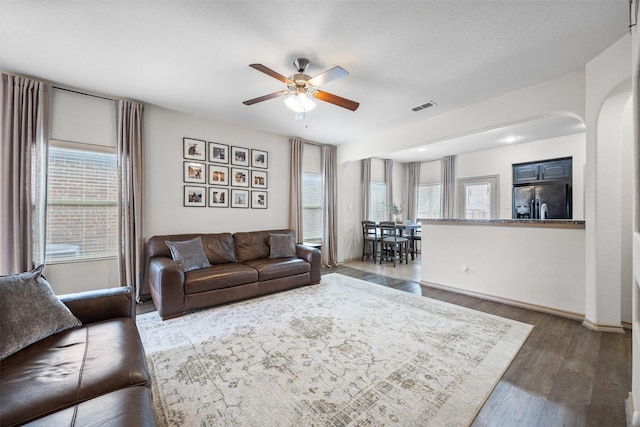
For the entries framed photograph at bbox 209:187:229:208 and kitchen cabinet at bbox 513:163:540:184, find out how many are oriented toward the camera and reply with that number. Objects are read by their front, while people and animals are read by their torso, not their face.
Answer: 2

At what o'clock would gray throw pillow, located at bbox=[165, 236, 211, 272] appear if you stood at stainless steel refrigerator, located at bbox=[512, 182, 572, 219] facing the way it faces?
The gray throw pillow is roughly at 1 o'clock from the stainless steel refrigerator.

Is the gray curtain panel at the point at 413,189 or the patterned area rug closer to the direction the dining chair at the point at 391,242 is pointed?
the gray curtain panel

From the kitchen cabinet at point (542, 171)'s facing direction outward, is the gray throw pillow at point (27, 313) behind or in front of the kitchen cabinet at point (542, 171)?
in front

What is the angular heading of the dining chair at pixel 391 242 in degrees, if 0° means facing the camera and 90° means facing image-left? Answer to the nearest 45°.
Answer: approximately 225°

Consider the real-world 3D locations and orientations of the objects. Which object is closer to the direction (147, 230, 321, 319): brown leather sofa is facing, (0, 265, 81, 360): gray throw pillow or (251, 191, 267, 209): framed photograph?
the gray throw pillow

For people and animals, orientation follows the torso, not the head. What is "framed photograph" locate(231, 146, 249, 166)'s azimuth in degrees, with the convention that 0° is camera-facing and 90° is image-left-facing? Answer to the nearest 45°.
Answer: approximately 315°

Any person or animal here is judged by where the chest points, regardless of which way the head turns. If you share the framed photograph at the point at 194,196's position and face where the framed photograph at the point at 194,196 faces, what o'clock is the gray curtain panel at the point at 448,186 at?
The gray curtain panel is roughly at 9 o'clock from the framed photograph.

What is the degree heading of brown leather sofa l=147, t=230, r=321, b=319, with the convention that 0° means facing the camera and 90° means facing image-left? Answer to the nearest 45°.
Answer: approximately 315°

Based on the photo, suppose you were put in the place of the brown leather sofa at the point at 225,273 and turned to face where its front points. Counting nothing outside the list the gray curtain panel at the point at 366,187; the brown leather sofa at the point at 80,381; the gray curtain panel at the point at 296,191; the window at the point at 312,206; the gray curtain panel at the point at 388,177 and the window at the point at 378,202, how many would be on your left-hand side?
5

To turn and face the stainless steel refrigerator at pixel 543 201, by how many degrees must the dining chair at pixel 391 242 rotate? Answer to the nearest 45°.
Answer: approximately 45° to its right
